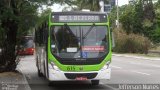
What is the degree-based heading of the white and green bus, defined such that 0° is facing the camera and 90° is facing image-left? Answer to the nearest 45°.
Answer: approximately 0°
